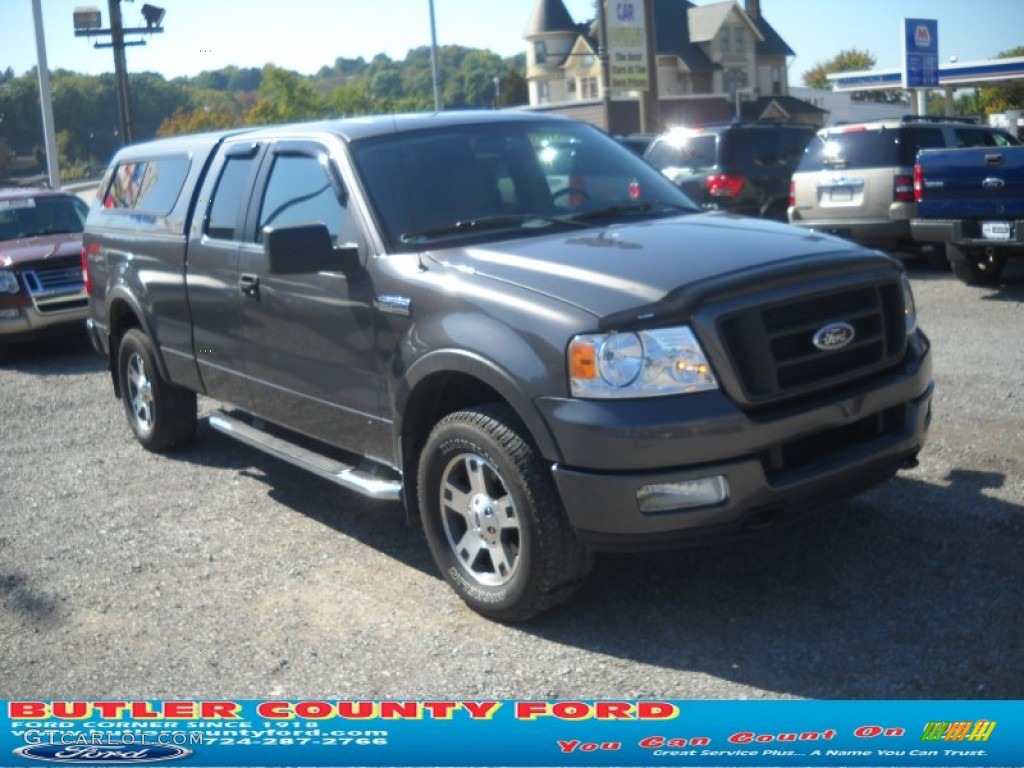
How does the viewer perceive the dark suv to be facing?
facing away from the viewer and to the right of the viewer

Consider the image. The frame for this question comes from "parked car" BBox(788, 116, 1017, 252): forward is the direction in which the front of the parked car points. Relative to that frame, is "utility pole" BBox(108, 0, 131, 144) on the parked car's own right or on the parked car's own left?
on the parked car's own left

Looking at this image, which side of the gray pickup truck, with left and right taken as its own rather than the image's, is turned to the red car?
back

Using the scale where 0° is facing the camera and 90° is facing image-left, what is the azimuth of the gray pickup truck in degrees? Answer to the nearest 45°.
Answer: approximately 315°

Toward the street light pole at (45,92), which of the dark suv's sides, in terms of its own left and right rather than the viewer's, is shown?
left

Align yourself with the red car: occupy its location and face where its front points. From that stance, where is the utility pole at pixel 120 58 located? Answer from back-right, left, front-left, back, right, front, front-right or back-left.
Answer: back-left

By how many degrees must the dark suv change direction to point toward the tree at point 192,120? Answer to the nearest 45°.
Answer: approximately 90° to its left

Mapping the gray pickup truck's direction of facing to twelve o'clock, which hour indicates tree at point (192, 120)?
The tree is roughly at 7 o'clock from the gray pickup truck.

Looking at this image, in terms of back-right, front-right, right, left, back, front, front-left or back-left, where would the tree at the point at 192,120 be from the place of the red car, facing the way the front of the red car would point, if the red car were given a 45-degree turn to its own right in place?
back

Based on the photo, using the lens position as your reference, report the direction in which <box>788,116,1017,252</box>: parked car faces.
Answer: facing away from the viewer and to the right of the viewer
